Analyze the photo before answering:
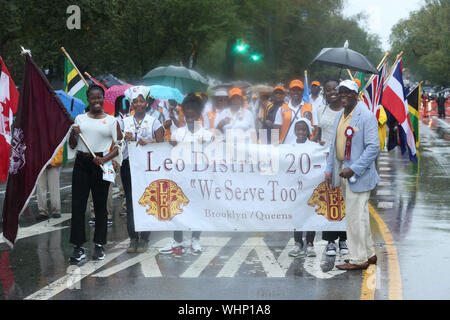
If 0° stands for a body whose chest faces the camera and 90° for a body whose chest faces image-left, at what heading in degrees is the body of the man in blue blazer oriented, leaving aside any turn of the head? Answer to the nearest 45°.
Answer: approximately 45°

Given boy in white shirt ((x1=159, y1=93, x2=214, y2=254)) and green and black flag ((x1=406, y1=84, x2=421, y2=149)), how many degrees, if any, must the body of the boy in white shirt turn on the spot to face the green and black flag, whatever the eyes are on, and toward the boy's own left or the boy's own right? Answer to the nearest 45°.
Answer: approximately 135° to the boy's own left

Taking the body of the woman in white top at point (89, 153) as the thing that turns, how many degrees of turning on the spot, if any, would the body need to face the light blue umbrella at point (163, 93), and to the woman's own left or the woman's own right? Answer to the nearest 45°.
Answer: approximately 180°

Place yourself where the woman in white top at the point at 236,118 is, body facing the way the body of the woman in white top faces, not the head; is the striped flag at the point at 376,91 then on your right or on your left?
on your left

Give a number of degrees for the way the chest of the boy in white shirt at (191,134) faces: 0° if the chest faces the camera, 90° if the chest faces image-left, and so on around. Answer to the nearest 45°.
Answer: approximately 0°
